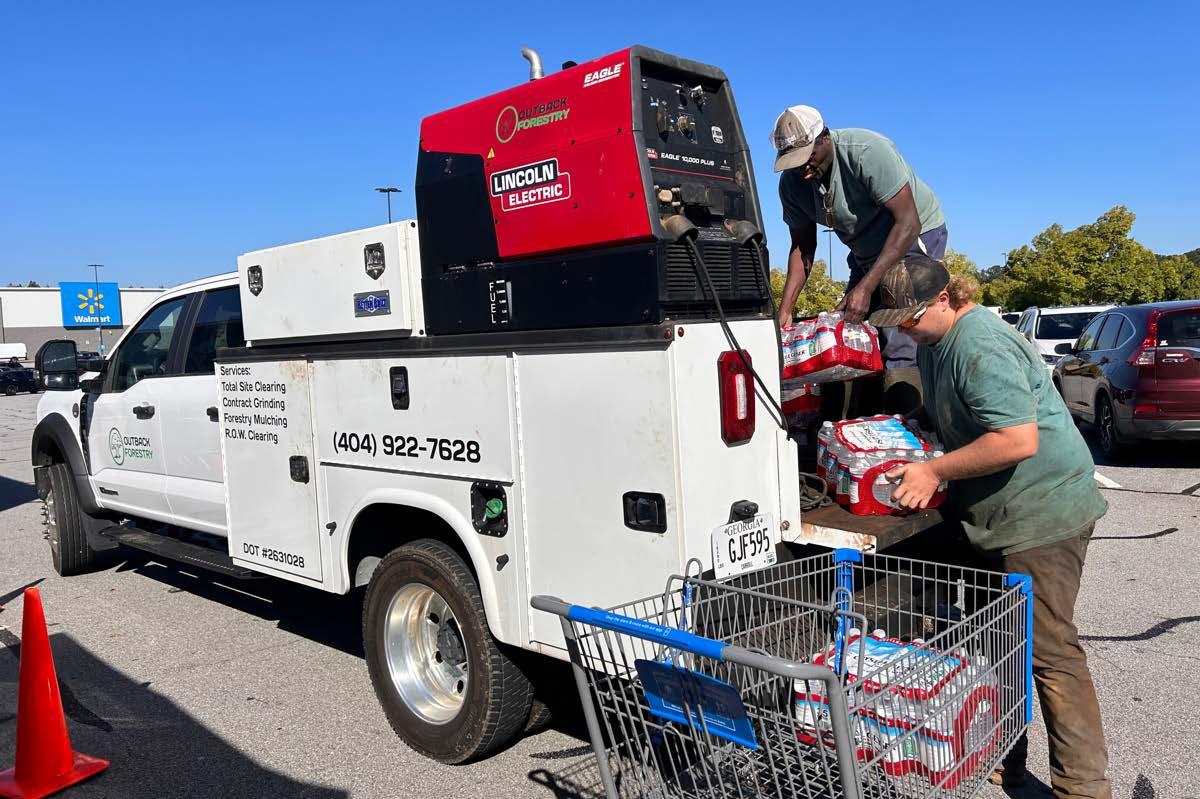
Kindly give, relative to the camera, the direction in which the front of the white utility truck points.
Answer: facing away from the viewer and to the left of the viewer

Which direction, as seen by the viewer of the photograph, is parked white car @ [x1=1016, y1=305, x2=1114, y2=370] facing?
facing away from the viewer and to the left of the viewer

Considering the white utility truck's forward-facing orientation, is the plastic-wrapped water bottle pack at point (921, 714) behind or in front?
behind

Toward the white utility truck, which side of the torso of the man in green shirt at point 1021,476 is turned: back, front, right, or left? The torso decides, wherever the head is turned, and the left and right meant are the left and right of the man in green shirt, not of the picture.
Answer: front

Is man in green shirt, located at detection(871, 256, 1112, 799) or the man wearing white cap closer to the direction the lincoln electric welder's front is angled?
the man in green shirt

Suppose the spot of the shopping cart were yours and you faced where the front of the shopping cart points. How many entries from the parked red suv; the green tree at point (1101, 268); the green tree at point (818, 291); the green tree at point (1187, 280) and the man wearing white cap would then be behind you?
0

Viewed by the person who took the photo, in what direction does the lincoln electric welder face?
facing the viewer and to the right of the viewer

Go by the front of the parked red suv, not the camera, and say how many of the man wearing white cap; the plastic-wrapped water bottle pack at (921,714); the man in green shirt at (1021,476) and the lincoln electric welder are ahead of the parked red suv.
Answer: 0

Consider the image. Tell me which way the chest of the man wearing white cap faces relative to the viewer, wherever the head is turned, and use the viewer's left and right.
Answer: facing the viewer and to the left of the viewer

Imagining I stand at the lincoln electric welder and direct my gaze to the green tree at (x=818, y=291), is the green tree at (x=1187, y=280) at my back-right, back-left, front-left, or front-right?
front-right

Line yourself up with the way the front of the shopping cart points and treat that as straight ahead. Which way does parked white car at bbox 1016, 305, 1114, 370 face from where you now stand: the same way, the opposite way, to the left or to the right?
to the left

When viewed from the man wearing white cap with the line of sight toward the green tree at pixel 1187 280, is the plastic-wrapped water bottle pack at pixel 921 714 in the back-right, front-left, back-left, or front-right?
back-right

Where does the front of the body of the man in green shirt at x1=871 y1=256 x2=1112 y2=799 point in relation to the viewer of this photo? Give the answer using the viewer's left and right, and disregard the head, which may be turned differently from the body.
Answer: facing to the left of the viewer

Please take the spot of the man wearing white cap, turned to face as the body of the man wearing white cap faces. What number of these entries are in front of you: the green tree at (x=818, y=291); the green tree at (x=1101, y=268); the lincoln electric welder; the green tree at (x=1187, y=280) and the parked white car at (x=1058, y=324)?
1

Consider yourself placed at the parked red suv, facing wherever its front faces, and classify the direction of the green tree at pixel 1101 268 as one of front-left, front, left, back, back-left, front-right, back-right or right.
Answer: front-right

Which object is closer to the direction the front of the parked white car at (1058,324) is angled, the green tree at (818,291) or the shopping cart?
the shopping cart

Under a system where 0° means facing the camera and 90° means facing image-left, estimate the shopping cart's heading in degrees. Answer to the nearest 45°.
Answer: approximately 225°
